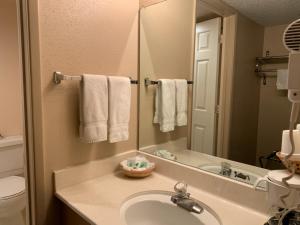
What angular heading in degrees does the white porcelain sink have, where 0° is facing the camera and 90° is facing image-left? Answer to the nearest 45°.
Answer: approximately 45°

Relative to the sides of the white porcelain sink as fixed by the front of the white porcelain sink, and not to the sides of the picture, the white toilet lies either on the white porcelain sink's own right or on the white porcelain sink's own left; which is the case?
on the white porcelain sink's own right

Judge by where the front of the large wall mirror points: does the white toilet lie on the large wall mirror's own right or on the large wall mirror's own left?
on the large wall mirror's own right
